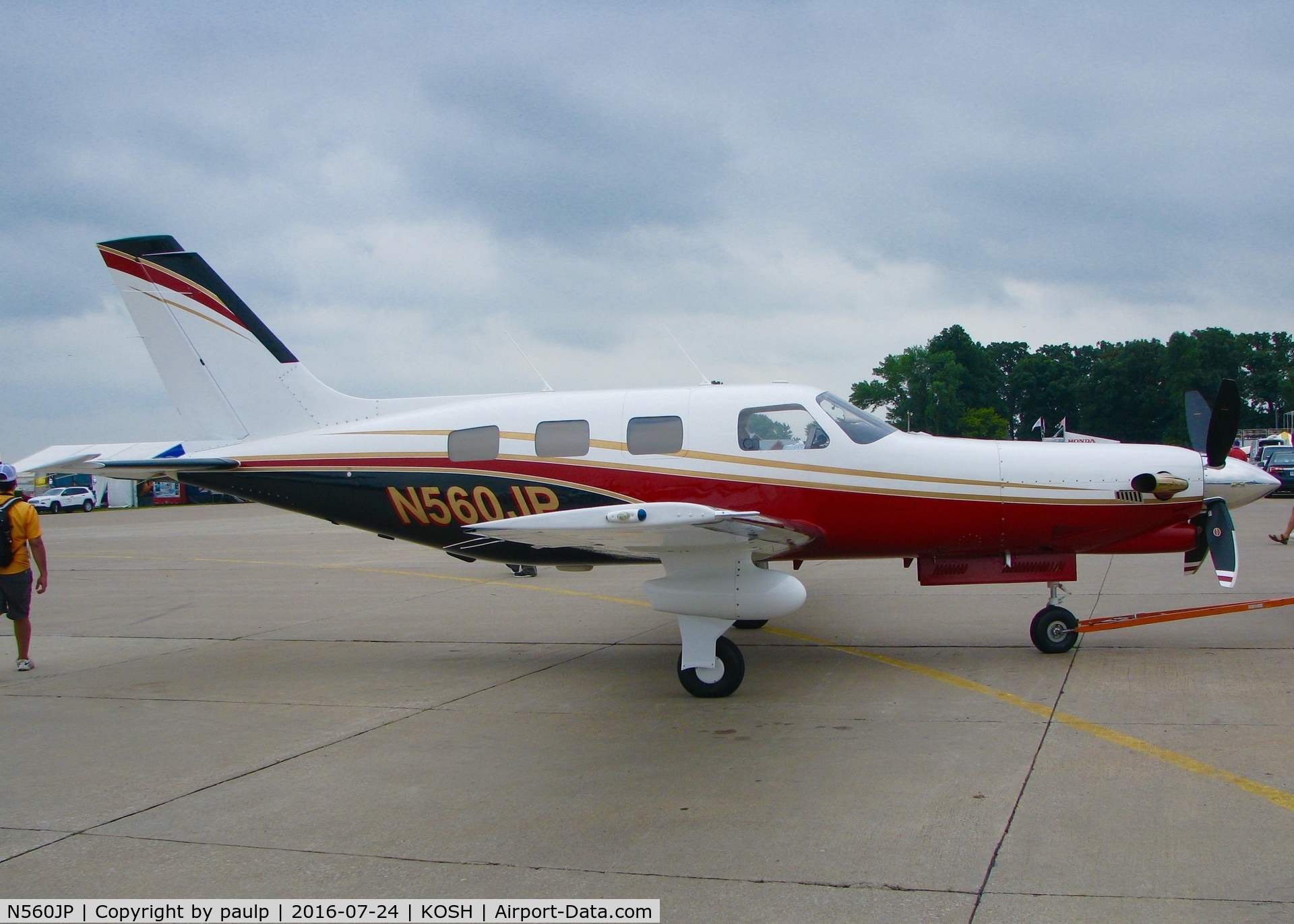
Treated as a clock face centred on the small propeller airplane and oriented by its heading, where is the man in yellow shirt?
The man in yellow shirt is roughly at 6 o'clock from the small propeller airplane.

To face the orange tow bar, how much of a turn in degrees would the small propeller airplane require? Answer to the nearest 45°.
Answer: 0° — it already faces it

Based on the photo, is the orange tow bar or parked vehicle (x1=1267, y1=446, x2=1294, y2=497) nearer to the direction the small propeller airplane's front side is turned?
the orange tow bar

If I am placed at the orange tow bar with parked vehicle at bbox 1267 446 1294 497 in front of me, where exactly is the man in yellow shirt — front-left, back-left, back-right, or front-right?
back-left

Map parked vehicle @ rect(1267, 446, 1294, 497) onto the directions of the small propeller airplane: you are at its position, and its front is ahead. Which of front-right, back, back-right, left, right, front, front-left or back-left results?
front-left

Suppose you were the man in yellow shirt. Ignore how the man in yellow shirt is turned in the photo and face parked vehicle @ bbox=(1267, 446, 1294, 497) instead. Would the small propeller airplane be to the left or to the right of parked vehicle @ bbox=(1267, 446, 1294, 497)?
right

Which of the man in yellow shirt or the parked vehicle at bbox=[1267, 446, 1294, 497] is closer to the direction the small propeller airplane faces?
the parked vehicle

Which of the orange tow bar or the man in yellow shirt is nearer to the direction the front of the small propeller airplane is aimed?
the orange tow bar

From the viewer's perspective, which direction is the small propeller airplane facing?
to the viewer's right
